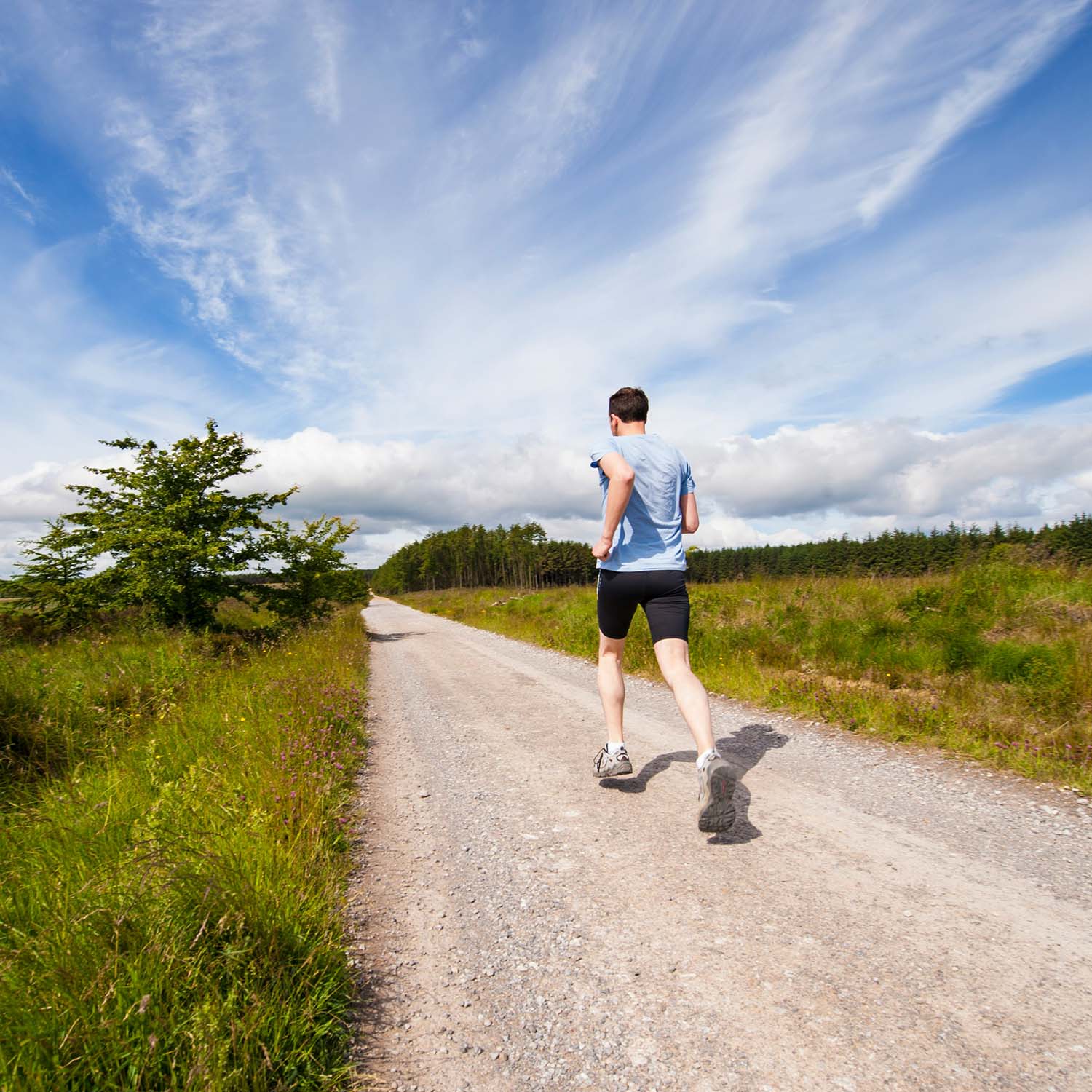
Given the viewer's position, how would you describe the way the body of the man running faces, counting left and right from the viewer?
facing away from the viewer and to the left of the viewer

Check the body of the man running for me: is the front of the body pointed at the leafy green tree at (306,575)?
yes
